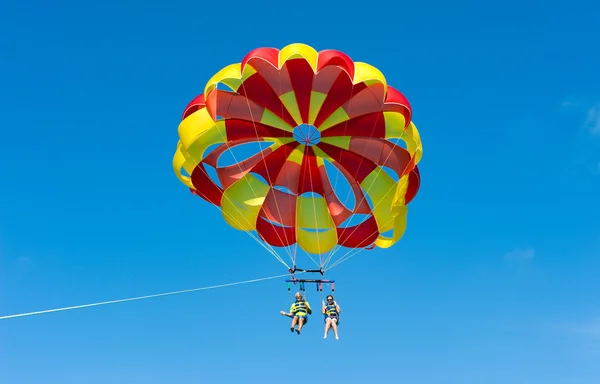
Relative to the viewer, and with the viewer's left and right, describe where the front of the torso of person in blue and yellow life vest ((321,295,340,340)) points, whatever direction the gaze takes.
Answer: facing the viewer
